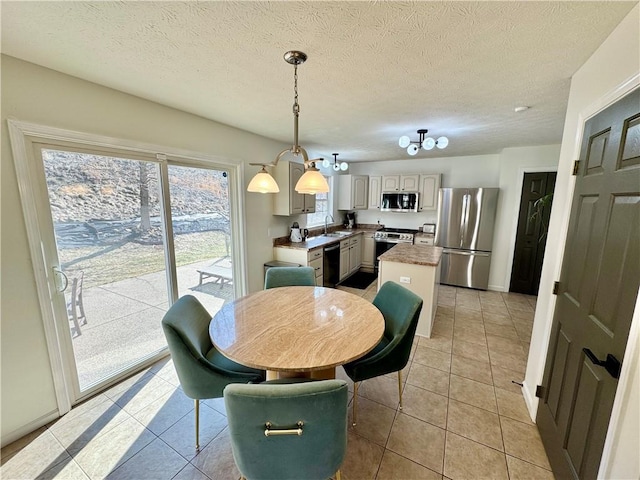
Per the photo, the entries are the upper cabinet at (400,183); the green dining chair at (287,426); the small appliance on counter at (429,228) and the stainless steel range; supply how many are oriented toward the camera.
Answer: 3

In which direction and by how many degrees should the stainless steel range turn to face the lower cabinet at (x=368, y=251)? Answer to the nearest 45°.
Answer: approximately 90° to its right

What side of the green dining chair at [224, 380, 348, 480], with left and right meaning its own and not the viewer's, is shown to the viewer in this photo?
back

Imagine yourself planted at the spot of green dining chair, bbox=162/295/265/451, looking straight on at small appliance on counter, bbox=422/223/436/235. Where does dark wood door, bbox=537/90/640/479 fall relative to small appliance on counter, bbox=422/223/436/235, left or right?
right

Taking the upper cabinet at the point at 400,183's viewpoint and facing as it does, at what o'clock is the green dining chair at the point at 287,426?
The green dining chair is roughly at 12 o'clock from the upper cabinet.

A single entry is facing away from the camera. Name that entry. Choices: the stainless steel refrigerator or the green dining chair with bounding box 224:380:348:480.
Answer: the green dining chair

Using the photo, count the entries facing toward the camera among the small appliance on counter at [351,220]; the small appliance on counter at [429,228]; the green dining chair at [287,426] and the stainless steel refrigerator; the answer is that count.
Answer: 3

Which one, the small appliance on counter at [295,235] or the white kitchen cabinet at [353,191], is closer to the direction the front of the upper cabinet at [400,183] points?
the small appliance on counter
